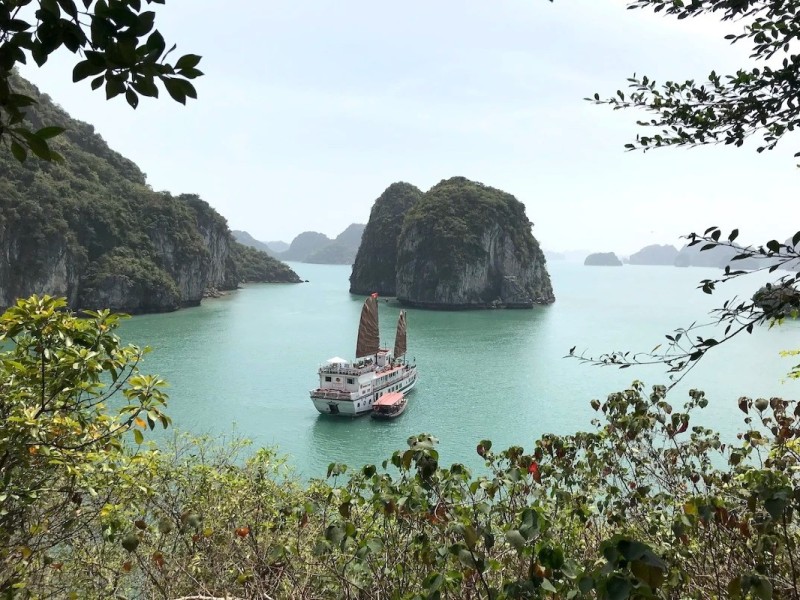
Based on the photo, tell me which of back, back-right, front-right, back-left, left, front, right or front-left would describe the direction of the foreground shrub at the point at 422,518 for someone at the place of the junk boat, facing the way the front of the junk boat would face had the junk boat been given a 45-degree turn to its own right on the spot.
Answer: right

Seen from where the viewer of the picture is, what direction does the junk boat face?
facing away from the viewer and to the right of the viewer
